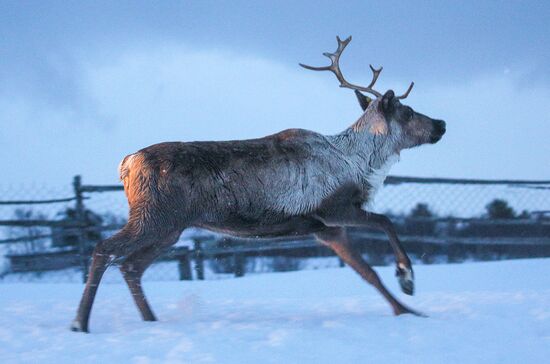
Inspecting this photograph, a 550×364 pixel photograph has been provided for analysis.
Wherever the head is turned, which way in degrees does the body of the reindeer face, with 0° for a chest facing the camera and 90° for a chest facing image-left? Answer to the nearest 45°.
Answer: approximately 270°

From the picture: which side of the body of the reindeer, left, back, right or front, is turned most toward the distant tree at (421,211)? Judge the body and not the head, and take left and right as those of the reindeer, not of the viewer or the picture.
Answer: left

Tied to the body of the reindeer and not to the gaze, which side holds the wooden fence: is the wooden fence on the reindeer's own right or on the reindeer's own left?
on the reindeer's own left

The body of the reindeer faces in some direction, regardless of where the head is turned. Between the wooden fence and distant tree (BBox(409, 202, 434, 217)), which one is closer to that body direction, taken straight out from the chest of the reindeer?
the distant tree

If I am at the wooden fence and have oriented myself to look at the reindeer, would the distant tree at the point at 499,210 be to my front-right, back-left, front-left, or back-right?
back-left

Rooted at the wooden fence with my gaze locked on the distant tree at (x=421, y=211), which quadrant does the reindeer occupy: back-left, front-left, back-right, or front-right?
back-right

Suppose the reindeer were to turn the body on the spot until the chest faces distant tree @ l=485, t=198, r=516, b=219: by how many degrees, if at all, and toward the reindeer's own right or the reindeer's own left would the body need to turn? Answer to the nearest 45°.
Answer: approximately 45° to the reindeer's own left

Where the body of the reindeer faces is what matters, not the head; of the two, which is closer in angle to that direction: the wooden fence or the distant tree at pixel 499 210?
the distant tree
